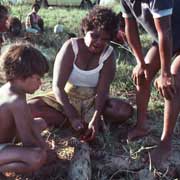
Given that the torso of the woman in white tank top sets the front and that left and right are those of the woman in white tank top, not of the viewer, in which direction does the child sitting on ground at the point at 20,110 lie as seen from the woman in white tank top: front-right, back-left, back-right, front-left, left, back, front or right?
front-right

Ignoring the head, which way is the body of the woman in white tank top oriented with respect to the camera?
toward the camera

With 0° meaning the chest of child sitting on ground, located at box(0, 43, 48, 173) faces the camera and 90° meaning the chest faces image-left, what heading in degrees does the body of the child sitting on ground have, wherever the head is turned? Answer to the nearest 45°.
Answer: approximately 270°

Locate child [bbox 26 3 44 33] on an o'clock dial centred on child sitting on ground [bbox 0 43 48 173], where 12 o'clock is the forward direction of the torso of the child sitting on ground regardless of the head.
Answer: The child is roughly at 9 o'clock from the child sitting on ground.

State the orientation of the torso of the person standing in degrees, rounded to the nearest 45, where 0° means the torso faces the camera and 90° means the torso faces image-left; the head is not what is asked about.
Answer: approximately 45°

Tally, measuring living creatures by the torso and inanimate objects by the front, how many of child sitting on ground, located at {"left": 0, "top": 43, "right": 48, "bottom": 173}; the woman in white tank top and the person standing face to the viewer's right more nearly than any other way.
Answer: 1

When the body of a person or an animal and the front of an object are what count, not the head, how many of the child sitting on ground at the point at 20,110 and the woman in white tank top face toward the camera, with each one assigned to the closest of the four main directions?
1

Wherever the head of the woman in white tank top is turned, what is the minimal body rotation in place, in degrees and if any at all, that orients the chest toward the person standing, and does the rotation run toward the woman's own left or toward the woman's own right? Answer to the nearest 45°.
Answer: approximately 45° to the woman's own left

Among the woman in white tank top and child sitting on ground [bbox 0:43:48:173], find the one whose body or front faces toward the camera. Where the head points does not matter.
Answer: the woman in white tank top
